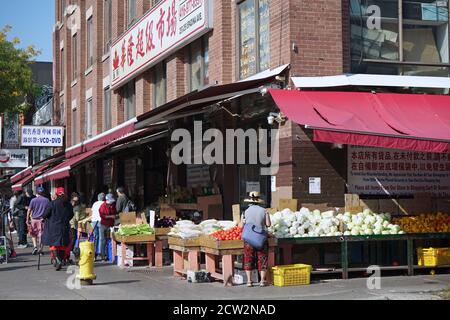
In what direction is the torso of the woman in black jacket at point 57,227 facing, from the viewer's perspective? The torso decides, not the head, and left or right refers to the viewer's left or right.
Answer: facing away from the viewer

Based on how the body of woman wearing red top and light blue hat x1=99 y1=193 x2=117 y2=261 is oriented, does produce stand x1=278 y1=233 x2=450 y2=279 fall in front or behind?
in front

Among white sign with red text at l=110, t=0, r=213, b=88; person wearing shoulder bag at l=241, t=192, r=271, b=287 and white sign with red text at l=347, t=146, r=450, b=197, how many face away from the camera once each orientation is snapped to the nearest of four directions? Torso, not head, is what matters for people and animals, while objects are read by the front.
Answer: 1

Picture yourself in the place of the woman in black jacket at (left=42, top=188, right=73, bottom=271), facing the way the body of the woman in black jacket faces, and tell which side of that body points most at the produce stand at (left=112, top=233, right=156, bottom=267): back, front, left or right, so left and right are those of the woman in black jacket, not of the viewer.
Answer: right

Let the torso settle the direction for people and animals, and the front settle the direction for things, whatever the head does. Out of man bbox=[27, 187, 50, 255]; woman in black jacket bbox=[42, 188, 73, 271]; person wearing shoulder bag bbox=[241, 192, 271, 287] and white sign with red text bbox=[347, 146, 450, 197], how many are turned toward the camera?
1

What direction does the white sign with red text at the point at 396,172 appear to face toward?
toward the camera

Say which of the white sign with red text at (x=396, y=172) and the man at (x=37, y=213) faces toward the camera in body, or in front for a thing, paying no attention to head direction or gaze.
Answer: the white sign with red text

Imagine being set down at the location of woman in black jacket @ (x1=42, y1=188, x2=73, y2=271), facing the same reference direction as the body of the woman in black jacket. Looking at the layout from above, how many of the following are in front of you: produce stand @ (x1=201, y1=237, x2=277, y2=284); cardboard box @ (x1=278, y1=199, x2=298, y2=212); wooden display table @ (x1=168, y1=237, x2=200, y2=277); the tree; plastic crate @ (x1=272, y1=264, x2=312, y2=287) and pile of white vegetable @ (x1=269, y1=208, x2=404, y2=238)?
1

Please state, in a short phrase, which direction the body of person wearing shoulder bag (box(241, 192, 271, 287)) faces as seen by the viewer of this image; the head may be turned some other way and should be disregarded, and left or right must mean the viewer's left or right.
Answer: facing away from the viewer

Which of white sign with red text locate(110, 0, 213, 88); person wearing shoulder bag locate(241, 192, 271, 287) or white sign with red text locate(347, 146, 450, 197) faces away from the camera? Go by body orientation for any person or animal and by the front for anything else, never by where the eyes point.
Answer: the person wearing shoulder bag

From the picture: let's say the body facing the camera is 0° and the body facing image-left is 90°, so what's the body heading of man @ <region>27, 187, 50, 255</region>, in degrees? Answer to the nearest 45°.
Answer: approximately 180°

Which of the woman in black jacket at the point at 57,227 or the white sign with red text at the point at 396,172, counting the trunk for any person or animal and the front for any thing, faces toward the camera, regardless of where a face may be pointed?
the white sign with red text

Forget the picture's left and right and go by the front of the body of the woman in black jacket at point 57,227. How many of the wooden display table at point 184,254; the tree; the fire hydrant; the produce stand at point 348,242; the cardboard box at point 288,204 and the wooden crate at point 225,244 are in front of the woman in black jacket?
1

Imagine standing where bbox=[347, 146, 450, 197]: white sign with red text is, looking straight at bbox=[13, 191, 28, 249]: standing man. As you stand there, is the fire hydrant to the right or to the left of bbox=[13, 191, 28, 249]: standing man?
left
